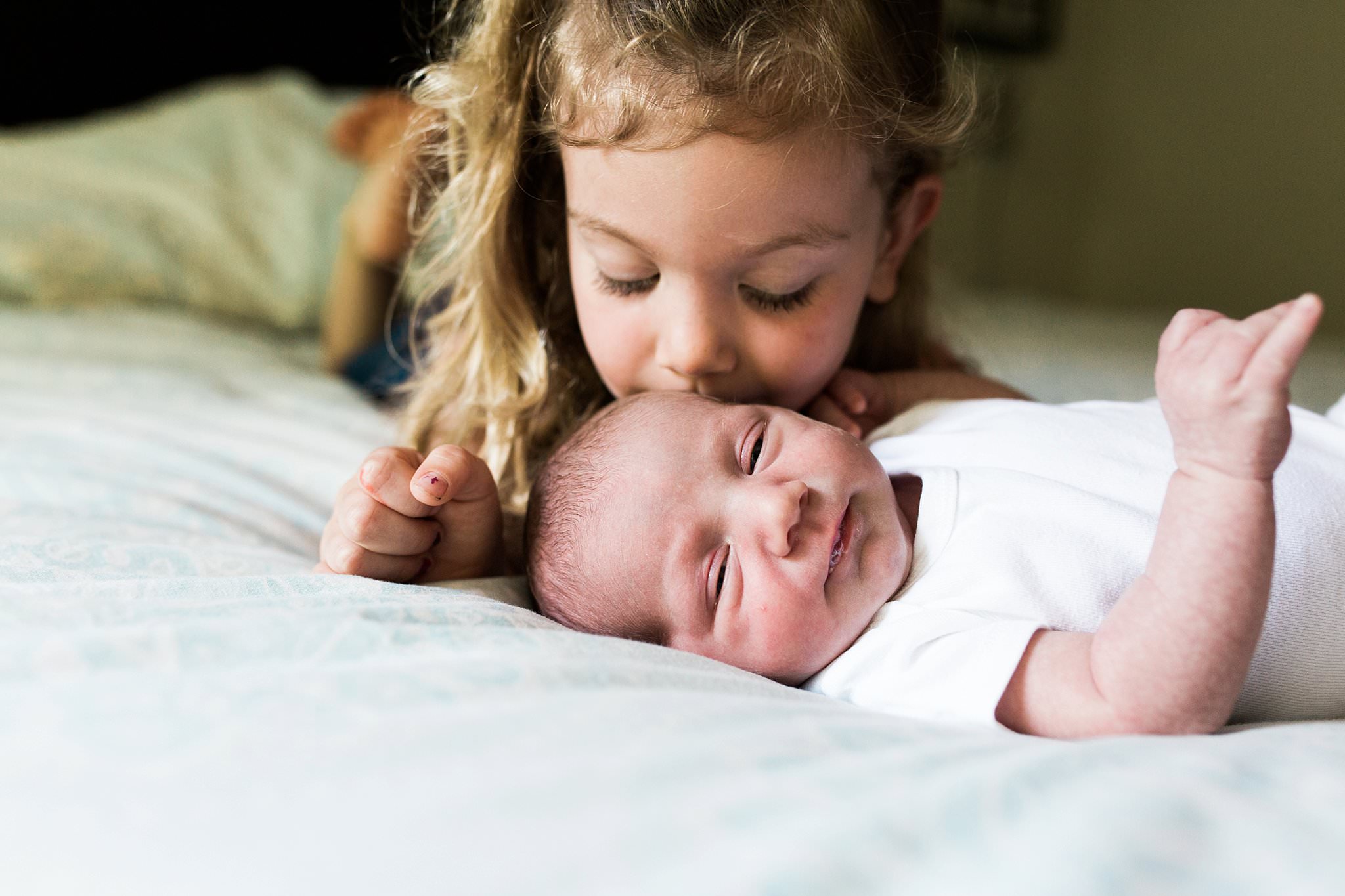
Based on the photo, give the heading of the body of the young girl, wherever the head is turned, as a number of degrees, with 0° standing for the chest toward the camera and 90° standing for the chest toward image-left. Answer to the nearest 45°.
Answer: approximately 0°

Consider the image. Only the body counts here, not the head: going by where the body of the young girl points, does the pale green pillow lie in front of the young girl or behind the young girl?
behind
